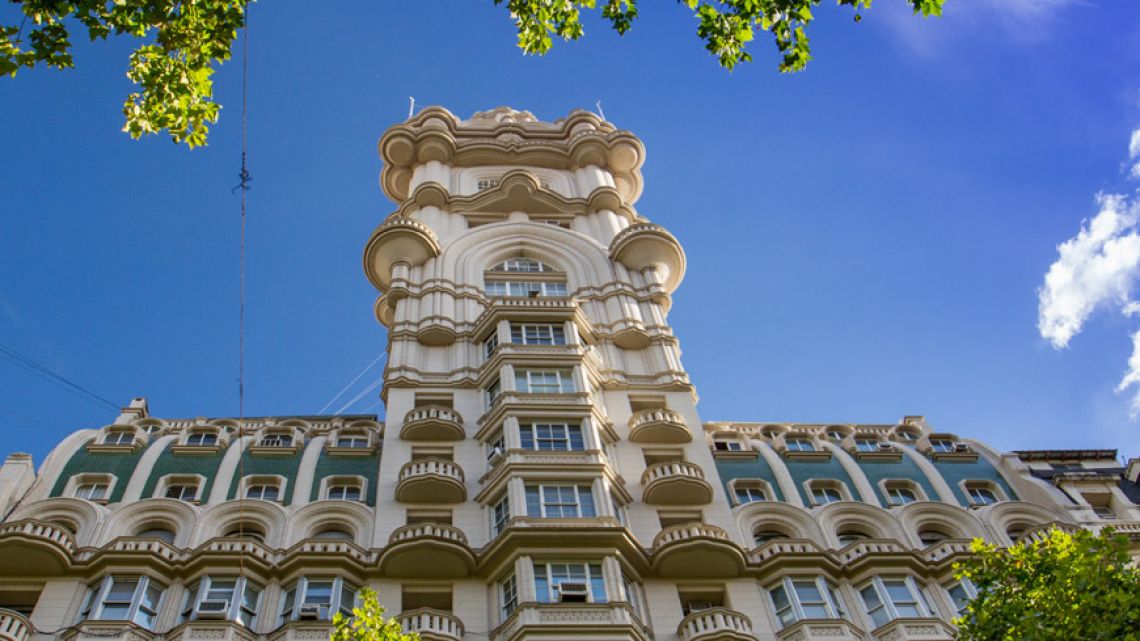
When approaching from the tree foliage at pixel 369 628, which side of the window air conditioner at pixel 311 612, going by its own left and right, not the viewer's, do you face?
front

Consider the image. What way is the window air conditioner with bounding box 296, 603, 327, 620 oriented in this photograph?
toward the camera

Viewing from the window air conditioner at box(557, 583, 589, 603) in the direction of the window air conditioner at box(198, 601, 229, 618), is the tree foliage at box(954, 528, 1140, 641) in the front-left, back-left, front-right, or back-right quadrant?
back-left

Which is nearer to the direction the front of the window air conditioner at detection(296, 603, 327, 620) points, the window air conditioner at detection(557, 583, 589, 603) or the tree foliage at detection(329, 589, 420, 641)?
the tree foliage

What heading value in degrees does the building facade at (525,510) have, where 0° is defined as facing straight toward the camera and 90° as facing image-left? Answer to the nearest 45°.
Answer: approximately 0°

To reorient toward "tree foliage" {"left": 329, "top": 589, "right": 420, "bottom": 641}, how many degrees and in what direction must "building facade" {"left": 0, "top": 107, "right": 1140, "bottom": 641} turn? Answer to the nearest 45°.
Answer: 0° — it already faces it

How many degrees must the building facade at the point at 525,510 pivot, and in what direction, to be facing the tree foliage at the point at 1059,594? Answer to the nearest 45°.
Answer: approximately 45° to its left

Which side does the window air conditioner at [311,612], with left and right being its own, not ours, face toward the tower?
left
